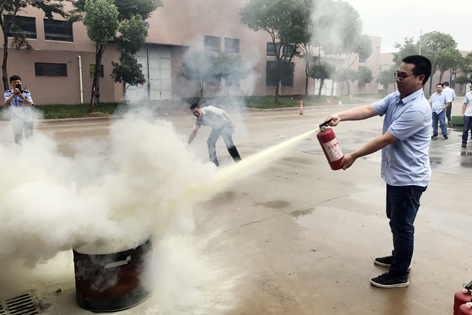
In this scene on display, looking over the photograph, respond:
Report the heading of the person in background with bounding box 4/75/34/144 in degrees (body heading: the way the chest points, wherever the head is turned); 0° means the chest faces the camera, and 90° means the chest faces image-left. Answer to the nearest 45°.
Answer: approximately 0°

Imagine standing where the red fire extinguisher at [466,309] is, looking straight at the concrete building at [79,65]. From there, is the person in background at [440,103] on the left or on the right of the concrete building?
right

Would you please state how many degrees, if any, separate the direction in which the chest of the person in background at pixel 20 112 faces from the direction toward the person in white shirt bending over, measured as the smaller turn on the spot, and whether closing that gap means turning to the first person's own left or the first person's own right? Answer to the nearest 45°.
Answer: approximately 45° to the first person's own left

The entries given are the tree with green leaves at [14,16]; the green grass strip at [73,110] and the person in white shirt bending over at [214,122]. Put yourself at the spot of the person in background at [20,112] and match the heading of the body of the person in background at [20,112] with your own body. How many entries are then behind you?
2

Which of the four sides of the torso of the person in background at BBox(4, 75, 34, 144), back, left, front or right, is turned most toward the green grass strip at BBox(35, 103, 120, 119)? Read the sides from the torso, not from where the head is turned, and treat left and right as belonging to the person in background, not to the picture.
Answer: back

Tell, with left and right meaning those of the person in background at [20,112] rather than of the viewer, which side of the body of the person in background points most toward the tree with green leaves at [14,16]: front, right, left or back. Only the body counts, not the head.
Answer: back

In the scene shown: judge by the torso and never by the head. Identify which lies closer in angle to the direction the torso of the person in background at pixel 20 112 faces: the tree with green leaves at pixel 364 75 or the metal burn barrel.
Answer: the metal burn barrel

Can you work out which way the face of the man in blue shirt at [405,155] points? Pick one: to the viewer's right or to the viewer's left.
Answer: to the viewer's left

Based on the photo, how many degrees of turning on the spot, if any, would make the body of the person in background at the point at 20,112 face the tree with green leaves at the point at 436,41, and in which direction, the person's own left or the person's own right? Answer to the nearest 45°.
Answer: approximately 135° to the person's own left
